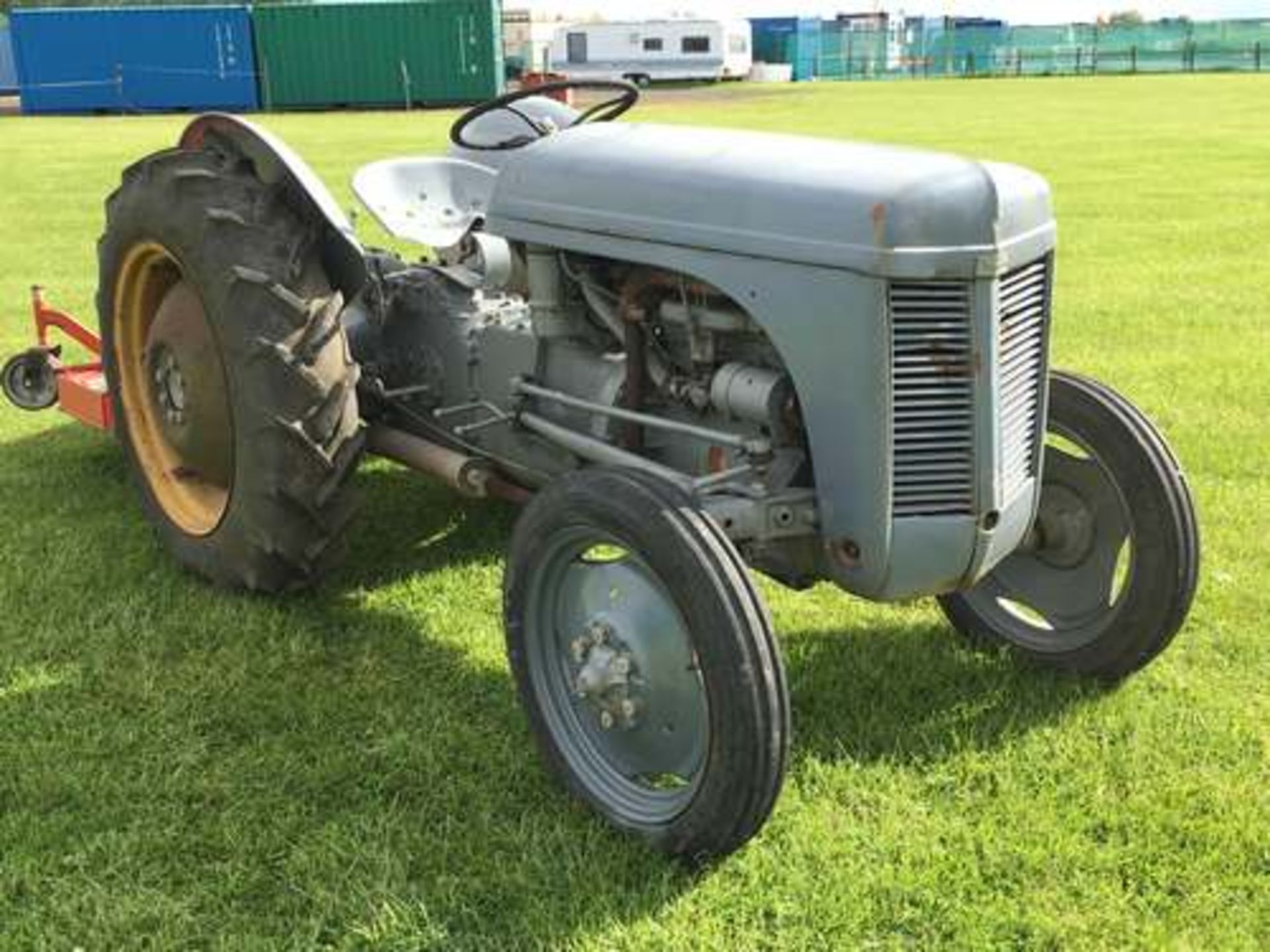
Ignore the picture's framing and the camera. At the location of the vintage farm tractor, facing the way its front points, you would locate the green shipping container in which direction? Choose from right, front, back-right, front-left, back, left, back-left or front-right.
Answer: back-left

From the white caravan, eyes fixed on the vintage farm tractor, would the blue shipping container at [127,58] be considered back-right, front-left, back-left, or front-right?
front-right

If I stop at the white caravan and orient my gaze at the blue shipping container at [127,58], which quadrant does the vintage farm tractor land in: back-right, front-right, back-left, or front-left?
front-left

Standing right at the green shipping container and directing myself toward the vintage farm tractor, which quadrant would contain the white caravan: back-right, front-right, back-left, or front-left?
back-left

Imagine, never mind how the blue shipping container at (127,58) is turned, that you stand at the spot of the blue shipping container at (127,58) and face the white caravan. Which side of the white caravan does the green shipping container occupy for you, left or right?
right

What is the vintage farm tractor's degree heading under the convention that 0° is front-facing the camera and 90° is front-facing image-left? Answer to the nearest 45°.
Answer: approximately 315°

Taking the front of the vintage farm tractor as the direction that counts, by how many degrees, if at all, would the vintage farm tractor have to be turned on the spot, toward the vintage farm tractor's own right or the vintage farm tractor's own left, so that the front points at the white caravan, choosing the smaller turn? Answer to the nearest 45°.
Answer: approximately 135° to the vintage farm tractor's own left

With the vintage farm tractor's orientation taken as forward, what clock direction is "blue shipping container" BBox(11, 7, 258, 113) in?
The blue shipping container is roughly at 7 o'clock from the vintage farm tractor.
